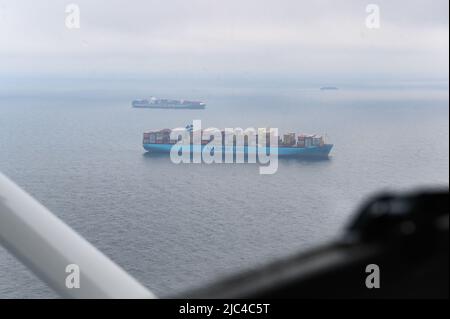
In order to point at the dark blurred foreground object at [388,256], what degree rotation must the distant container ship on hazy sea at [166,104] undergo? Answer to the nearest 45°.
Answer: approximately 90° to its right

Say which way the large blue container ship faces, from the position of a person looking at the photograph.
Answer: facing to the right of the viewer

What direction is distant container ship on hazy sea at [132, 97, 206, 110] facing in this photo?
to the viewer's right

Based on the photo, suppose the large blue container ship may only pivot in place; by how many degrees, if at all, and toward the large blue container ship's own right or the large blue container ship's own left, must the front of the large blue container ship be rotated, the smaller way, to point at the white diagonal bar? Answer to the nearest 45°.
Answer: approximately 90° to the large blue container ship's own right
